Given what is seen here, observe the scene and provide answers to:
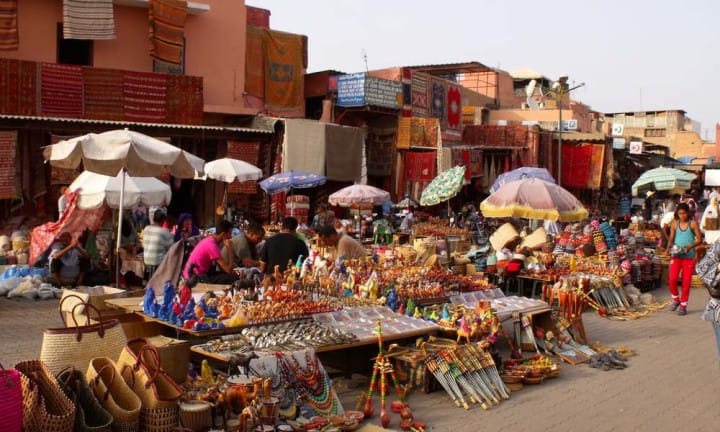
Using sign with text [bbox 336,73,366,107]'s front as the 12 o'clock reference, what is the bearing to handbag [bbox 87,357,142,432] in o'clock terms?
The handbag is roughly at 12 o'clock from the sign with text.

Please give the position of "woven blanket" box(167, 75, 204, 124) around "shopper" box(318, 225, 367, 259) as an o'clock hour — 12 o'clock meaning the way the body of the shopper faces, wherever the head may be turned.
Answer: The woven blanket is roughly at 2 o'clock from the shopper.

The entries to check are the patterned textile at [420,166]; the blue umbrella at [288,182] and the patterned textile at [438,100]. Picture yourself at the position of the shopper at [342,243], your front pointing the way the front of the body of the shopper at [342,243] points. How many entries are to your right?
3

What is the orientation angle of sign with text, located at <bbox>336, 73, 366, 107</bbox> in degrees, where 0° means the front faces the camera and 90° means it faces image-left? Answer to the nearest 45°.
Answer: approximately 0°

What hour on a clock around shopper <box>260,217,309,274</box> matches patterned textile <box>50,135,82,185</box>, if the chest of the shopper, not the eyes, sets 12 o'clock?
The patterned textile is roughly at 11 o'clock from the shopper.

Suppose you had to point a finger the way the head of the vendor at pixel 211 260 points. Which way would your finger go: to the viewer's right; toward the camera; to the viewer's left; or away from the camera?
to the viewer's right

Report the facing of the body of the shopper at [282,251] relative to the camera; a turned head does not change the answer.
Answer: away from the camera

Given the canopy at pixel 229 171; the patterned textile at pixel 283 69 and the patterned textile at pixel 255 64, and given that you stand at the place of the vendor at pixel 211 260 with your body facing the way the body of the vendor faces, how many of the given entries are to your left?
3

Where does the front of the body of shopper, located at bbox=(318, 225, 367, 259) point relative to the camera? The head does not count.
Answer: to the viewer's left

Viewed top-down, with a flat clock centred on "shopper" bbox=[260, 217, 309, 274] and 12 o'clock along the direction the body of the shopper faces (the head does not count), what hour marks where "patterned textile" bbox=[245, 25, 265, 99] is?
The patterned textile is roughly at 12 o'clock from the shopper.
